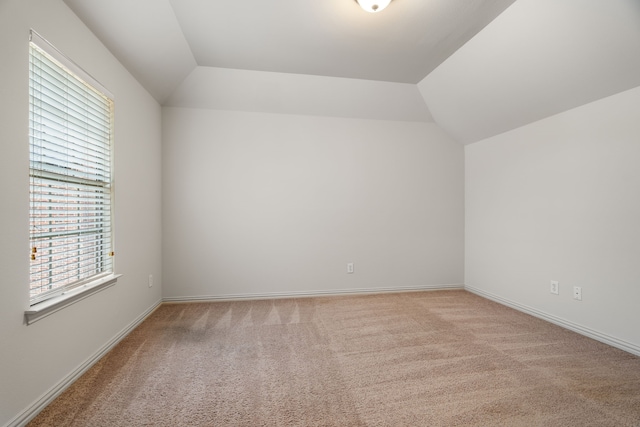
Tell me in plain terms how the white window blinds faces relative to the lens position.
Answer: facing the viewer and to the right of the viewer

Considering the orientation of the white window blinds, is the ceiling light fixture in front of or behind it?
in front
